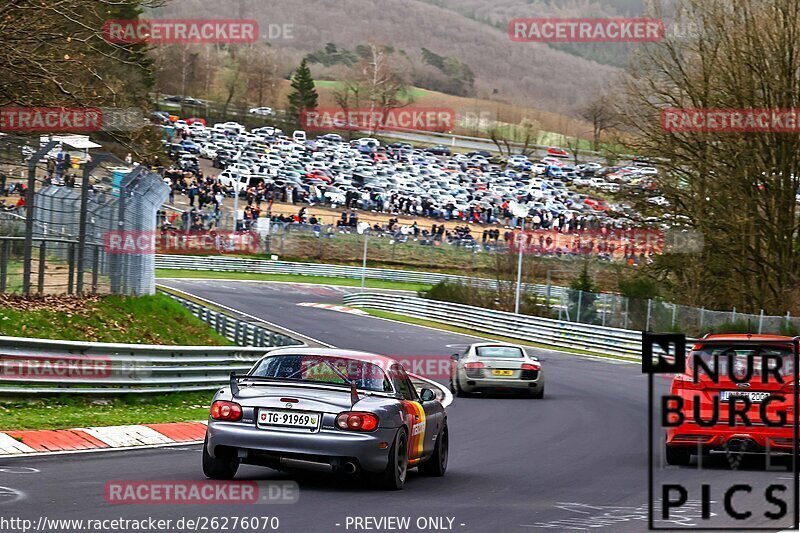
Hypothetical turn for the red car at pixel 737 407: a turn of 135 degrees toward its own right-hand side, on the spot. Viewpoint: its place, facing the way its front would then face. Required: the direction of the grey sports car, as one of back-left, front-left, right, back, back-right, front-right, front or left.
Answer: right

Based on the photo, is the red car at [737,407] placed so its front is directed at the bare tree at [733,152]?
yes

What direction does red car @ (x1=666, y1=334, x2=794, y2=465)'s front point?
away from the camera

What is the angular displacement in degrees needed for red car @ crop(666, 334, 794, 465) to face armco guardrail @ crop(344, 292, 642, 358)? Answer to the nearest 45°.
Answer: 0° — it already faces it

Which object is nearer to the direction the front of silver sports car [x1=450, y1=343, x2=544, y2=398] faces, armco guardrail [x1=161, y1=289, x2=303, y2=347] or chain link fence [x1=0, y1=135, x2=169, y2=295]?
the armco guardrail

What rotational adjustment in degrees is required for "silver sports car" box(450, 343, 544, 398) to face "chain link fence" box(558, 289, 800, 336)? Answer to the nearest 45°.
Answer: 0° — it already faces it

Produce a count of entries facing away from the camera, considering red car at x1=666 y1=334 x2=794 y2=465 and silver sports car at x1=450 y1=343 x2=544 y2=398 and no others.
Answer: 2

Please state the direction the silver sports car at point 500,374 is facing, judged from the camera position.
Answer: facing away from the viewer

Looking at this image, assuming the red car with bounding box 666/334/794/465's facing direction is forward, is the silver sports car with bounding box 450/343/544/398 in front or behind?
in front

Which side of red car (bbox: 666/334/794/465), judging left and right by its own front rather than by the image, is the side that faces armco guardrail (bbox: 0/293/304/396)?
left
